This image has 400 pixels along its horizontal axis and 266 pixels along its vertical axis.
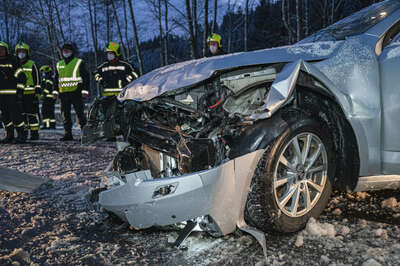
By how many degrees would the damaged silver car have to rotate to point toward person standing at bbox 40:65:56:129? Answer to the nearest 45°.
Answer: approximately 90° to its right

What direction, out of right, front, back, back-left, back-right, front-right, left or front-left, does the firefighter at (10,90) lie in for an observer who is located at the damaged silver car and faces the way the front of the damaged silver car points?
right

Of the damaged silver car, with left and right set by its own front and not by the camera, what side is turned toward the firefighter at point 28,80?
right

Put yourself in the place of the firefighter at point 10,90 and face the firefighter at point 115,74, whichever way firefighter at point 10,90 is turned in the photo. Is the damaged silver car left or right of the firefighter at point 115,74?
right

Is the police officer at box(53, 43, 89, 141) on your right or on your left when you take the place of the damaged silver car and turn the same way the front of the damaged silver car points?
on your right

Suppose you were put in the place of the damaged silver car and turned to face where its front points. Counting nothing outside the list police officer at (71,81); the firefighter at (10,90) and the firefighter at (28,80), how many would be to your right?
3
